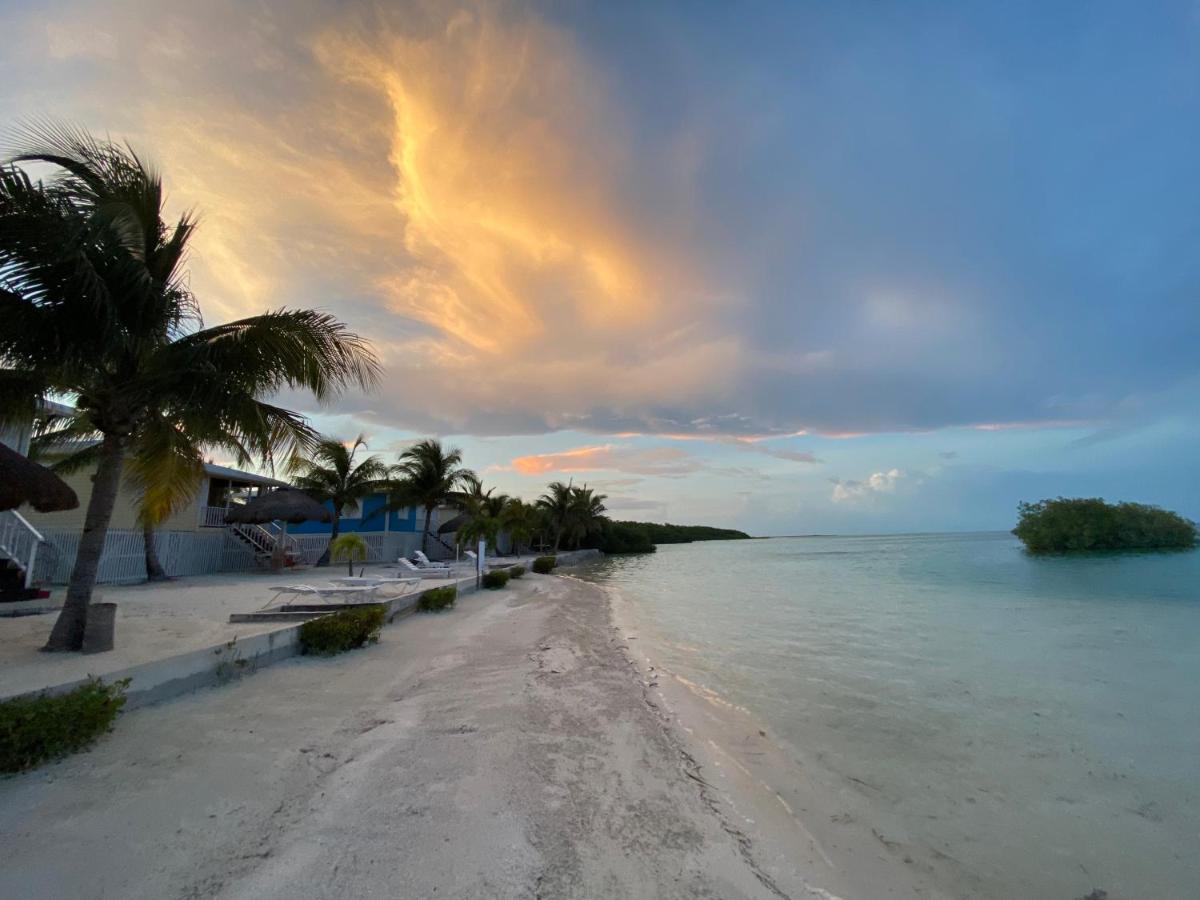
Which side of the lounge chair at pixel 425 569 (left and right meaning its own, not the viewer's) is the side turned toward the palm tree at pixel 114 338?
right

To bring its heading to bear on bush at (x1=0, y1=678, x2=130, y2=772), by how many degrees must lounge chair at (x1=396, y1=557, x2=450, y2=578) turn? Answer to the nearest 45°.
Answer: approximately 90° to its right

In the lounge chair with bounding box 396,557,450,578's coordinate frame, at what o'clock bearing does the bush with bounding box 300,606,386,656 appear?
The bush is roughly at 3 o'clock from the lounge chair.

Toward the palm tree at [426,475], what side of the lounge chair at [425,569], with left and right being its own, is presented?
left

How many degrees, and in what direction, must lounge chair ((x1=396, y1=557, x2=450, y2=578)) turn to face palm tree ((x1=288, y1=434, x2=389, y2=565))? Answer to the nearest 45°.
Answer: approximately 135° to its left

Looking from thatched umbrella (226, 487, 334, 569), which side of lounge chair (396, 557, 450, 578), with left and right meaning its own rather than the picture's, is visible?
back

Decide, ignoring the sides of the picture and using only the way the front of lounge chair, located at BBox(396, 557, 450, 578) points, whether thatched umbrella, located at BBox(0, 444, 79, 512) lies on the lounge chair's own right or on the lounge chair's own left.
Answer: on the lounge chair's own right

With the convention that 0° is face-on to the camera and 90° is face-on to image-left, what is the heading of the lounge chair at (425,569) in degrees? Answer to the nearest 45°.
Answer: approximately 270°

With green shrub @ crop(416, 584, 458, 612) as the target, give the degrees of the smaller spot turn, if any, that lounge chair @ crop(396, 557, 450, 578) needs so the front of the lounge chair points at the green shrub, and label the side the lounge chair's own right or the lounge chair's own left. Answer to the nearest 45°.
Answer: approximately 90° to the lounge chair's own right
